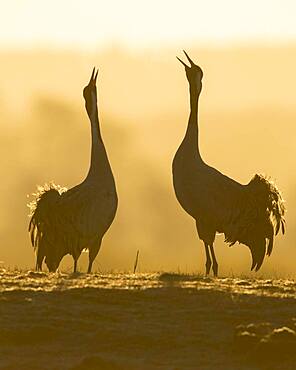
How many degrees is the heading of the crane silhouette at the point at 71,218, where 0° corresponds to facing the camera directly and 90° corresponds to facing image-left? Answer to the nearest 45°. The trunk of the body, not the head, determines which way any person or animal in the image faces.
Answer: approximately 270°

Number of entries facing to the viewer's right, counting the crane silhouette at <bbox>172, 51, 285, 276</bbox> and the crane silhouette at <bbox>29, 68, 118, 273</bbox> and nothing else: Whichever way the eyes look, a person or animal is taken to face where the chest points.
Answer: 1

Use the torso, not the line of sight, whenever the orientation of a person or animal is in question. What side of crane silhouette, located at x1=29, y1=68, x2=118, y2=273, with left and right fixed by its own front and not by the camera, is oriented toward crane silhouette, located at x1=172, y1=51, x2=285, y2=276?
front

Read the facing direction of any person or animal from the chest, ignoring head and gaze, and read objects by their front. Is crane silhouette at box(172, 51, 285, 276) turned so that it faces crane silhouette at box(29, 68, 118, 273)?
yes

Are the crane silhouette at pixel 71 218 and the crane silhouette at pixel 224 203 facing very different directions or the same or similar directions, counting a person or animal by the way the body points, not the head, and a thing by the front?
very different directions

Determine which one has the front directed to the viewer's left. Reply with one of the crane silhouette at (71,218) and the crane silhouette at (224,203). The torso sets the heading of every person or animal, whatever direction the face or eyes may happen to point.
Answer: the crane silhouette at (224,203)

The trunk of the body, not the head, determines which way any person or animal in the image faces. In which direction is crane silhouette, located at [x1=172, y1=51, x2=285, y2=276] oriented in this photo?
to the viewer's left

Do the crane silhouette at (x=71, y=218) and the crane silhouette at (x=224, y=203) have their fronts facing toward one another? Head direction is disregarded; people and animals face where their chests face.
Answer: yes
